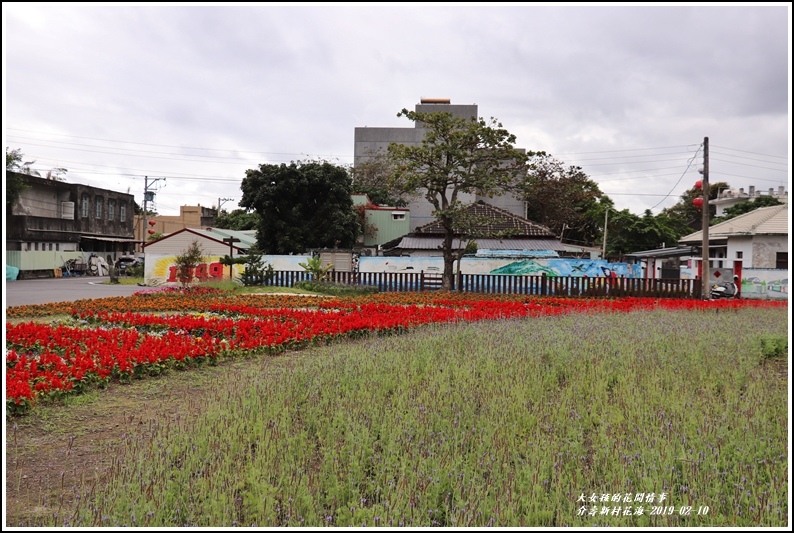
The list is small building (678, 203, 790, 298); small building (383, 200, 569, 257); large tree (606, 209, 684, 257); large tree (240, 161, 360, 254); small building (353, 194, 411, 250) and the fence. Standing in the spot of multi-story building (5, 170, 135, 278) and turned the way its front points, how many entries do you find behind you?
0

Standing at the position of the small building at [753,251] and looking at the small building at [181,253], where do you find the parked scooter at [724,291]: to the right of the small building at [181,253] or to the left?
left

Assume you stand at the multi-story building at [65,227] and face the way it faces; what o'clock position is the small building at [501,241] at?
The small building is roughly at 12 o'clock from the multi-story building.

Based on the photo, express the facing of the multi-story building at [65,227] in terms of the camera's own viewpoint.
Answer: facing the viewer and to the right of the viewer

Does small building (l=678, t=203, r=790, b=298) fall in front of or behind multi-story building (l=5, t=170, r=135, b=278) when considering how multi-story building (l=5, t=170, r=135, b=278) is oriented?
in front

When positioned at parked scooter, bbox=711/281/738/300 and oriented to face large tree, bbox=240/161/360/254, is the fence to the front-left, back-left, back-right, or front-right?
front-left

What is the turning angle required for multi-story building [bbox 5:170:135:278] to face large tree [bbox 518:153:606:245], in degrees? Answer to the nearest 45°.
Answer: approximately 45° to its left

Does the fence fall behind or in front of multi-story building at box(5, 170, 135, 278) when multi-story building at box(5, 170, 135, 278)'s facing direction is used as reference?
in front

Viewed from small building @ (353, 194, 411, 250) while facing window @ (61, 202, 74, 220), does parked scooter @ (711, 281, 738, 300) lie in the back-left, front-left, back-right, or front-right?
back-left

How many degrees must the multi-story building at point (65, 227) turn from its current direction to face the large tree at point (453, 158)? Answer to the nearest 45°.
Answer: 0° — it already faces it

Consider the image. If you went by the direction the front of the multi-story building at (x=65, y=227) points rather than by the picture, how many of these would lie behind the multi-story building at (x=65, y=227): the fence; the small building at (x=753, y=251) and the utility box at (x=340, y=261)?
0

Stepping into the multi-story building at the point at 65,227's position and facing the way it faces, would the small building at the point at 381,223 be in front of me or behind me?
in front

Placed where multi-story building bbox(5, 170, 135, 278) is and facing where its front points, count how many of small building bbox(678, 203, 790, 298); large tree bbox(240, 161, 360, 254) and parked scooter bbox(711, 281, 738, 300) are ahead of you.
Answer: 3
